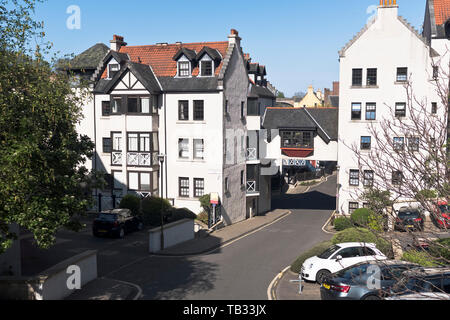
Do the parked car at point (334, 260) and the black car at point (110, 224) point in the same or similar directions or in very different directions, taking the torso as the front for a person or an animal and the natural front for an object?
very different directions

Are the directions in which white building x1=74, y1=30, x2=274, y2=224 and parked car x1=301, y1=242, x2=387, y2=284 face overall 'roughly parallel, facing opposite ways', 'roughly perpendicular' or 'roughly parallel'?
roughly perpendicular

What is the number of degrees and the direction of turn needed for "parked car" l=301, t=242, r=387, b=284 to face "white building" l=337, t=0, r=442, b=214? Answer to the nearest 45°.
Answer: approximately 135° to its right

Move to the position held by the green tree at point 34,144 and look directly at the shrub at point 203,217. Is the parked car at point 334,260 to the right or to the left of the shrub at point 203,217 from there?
right

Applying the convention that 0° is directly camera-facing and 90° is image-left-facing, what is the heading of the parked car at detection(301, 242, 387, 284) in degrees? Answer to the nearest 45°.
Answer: approximately 45°
